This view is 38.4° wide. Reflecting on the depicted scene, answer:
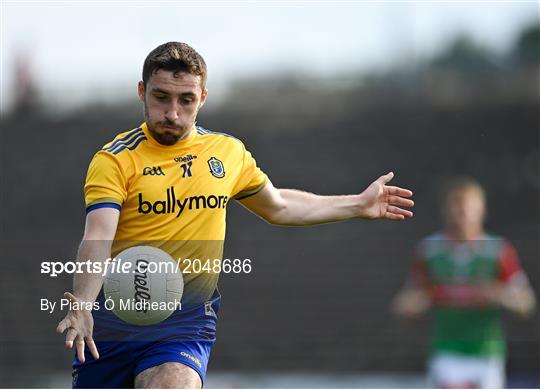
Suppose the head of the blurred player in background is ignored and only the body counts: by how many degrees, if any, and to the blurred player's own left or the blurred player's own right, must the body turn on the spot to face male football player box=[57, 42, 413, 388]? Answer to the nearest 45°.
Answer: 0° — they already face them

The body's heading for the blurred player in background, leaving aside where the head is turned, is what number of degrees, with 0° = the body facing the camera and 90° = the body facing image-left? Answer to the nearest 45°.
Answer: approximately 0°
